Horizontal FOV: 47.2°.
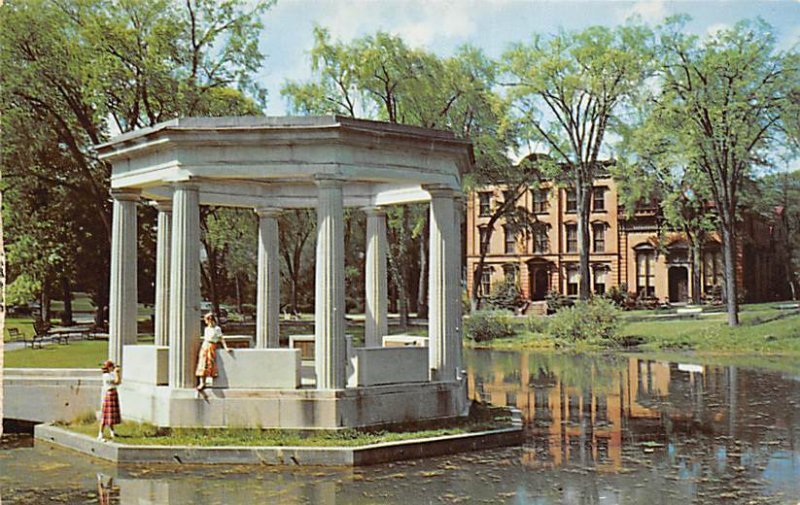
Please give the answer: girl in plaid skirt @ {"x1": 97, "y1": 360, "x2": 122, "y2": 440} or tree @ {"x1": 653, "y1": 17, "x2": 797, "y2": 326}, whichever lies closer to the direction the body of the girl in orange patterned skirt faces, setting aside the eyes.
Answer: the girl in plaid skirt

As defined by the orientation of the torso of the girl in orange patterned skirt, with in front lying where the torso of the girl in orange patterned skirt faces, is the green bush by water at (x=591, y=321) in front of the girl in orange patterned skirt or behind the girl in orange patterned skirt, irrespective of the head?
behind

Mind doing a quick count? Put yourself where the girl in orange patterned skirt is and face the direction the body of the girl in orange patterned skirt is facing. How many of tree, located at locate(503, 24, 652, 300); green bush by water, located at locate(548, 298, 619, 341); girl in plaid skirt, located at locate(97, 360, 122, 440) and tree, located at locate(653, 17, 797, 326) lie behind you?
3

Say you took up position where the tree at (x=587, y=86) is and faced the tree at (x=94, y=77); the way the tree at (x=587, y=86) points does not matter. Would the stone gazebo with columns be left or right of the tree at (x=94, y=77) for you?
left

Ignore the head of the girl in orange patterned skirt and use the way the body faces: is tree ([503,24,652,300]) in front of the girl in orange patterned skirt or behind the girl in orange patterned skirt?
behind

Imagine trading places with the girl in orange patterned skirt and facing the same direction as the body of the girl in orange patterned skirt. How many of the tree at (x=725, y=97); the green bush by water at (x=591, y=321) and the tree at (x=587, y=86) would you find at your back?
3

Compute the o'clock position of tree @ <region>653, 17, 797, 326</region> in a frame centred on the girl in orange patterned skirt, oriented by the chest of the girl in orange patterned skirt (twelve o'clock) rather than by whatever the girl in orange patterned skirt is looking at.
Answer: The tree is roughly at 6 o'clock from the girl in orange patterned skirt.

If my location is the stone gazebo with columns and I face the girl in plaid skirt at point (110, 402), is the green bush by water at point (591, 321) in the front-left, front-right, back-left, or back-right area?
back-right

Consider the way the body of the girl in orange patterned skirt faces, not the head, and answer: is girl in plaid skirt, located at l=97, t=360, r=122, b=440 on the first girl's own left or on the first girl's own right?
on the first girl's own right

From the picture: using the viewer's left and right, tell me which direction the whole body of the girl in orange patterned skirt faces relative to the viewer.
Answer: facing the viewer and to the left of the viewer

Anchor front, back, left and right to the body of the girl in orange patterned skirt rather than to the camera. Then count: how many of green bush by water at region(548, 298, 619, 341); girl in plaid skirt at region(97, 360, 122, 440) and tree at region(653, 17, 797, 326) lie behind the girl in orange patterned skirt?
2

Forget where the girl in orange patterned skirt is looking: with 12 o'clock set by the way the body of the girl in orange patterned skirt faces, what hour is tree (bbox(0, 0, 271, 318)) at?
The tree is roughly at 4 o'clock from the girl in orange patterned skirt.

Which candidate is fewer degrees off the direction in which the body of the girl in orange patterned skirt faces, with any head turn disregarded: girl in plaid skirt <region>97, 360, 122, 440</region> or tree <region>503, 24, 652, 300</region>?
the girl in plaid skirt
